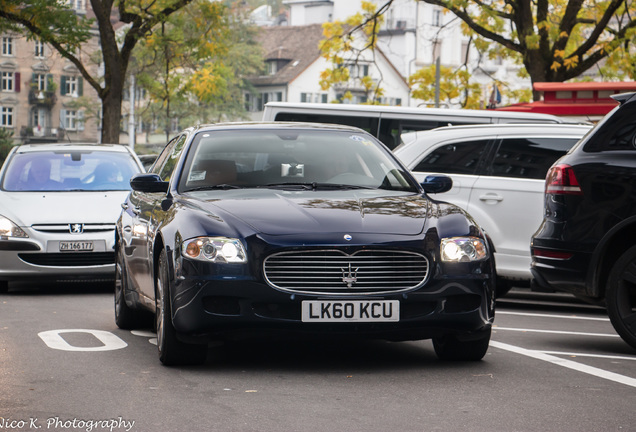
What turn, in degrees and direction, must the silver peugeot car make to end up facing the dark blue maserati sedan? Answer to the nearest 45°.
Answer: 0° — it already faces it

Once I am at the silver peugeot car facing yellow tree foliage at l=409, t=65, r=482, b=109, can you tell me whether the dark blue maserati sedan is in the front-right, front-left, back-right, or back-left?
back-right

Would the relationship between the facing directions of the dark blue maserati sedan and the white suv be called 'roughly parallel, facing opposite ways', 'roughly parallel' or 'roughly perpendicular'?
roughly perpendicular

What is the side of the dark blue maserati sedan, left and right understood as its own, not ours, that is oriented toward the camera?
front

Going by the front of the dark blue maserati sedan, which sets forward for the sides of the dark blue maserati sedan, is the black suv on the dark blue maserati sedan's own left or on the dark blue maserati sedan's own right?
on the dark blue maserati sedan's own left

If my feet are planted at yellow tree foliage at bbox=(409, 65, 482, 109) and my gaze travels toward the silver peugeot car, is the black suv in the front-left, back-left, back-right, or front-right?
front-left

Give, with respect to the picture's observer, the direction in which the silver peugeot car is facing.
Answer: facing the viewer

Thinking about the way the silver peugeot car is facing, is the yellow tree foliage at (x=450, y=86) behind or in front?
behind

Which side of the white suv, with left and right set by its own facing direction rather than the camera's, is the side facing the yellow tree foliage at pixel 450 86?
left

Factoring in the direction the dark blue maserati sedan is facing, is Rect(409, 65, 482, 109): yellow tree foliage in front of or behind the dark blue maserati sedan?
behind

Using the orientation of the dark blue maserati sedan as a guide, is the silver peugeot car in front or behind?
behind

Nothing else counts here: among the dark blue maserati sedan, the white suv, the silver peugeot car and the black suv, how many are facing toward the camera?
2
